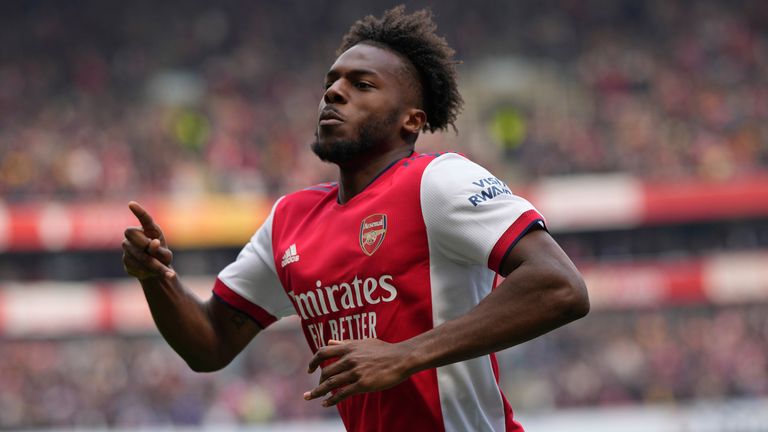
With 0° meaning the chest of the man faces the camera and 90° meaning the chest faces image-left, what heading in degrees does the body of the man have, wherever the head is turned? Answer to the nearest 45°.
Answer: approximately 45°

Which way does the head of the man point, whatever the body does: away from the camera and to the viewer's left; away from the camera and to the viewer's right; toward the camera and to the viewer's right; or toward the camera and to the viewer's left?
toward the camera and to the viewer's left
